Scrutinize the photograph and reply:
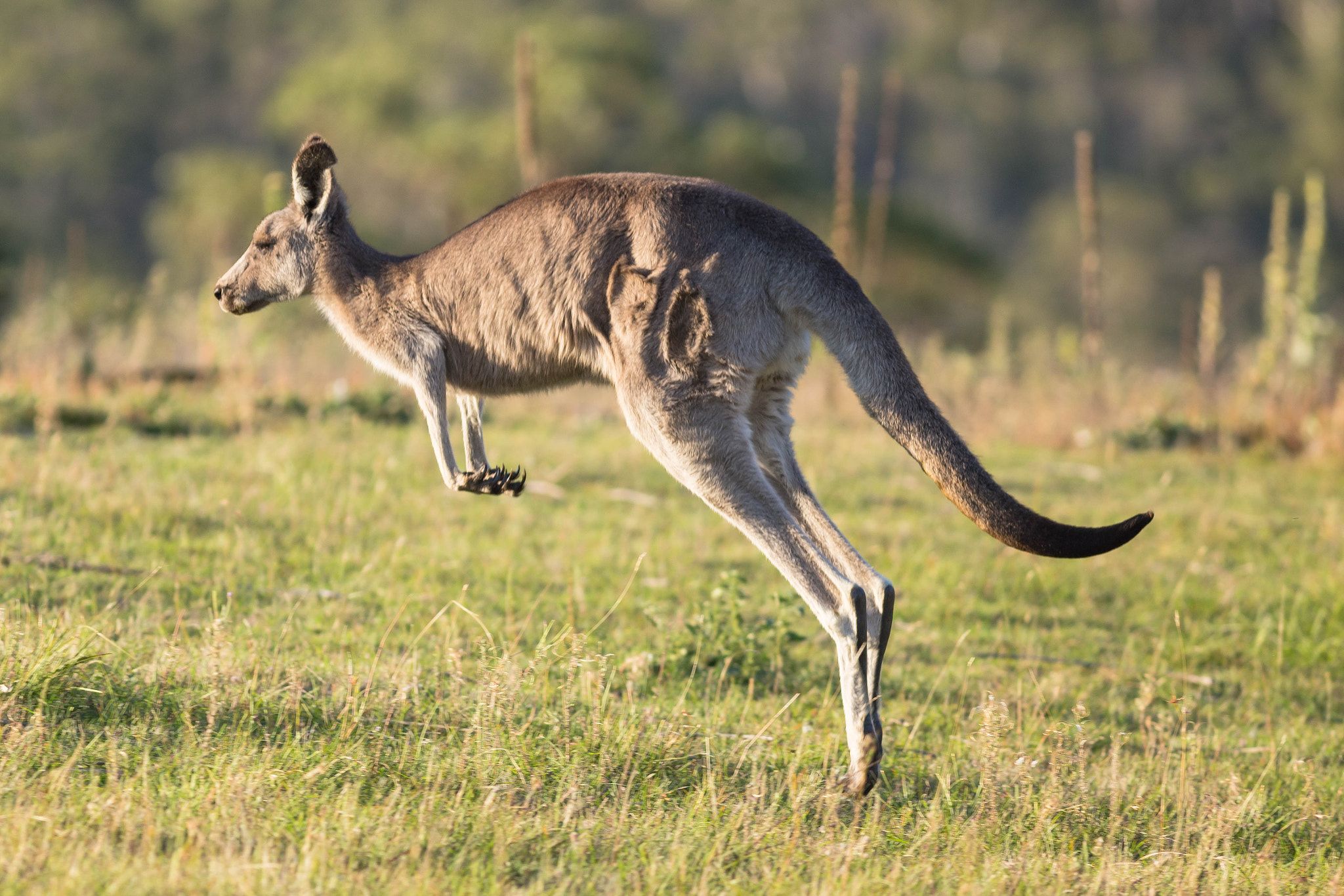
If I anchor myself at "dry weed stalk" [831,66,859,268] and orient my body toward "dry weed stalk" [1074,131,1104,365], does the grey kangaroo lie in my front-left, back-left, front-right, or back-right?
back-right

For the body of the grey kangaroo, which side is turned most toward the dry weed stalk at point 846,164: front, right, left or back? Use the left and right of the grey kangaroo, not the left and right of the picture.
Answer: right

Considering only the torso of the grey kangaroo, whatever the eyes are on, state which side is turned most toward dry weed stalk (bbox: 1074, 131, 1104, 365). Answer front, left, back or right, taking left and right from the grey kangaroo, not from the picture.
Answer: right

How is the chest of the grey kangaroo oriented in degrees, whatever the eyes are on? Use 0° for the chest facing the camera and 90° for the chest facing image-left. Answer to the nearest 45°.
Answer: approximately 90°
